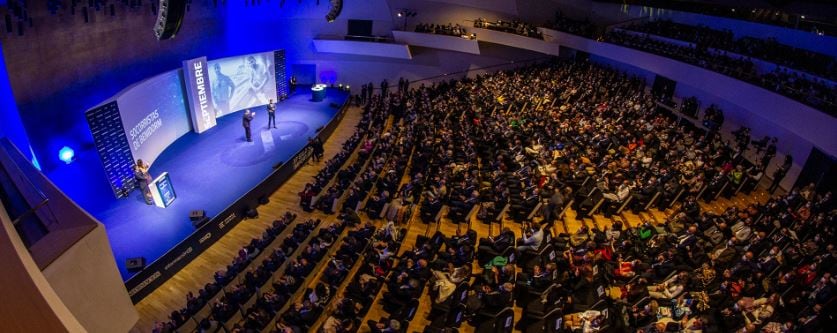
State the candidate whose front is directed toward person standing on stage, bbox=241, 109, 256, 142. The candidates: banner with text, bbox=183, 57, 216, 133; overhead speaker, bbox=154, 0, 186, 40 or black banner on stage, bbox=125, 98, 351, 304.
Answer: the banner with text

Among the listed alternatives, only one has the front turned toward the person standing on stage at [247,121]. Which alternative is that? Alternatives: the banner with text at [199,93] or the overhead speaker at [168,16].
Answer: the banner with text

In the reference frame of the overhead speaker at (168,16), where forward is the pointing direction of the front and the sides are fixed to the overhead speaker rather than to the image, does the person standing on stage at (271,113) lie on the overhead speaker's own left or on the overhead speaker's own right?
on the overhead speaker's own left

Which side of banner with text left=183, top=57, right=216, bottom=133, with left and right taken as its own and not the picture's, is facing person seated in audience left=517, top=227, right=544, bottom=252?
front

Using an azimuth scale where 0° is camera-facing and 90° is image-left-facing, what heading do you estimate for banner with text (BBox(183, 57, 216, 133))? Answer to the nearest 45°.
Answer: approximately 315°

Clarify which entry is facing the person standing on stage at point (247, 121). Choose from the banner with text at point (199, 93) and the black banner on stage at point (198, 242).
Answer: the banner with text

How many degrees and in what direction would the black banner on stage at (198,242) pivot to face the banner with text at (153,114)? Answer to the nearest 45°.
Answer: approximately 135° to its left

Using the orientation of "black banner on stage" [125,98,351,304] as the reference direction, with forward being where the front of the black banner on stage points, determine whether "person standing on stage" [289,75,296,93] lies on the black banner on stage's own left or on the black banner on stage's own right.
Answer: on the black banner on stage's own left

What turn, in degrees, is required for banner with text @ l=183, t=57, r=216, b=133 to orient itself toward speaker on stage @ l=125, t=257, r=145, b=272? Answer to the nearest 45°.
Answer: approximately 45° to its right

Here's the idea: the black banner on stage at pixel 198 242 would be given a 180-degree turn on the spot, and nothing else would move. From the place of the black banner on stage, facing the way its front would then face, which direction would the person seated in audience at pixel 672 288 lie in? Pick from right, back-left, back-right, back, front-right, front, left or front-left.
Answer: back

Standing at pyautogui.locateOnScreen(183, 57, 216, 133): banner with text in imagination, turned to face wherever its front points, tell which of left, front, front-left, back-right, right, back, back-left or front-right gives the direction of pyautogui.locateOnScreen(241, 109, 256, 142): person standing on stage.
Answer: front

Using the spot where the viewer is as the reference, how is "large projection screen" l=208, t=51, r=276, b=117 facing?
facing the viewer and to the right of the viewer

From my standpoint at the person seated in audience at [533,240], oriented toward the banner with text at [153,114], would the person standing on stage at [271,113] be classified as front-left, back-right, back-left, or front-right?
front-right

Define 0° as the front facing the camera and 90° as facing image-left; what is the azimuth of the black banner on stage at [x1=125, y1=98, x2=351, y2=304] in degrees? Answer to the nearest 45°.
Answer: approximately 315°
